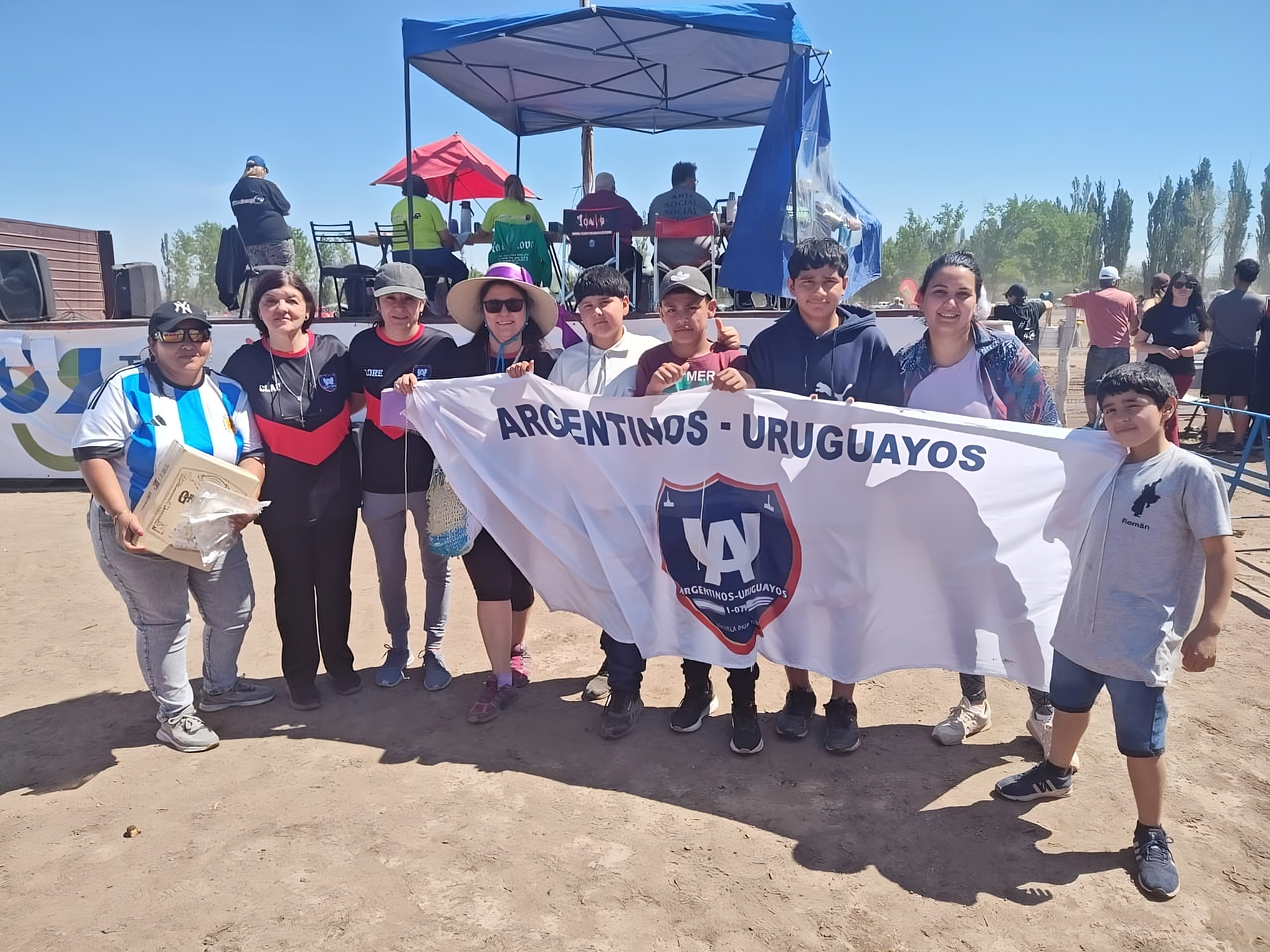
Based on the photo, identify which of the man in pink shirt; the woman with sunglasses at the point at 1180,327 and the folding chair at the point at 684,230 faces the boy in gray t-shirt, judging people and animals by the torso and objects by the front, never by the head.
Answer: the woman with sunglasses

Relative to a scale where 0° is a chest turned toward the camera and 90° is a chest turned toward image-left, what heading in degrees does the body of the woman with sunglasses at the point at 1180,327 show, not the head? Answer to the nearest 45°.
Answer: approximately 0°

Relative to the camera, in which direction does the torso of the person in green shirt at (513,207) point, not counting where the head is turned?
away from the camera

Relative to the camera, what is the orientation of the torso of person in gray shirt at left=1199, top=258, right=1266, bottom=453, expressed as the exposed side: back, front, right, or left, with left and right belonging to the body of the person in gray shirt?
back

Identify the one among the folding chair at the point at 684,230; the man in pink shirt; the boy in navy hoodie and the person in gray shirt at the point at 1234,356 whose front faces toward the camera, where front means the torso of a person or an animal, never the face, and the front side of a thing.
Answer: the boy in navy hoodie

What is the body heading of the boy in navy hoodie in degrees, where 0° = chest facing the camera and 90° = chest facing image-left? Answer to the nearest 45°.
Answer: approximately 0°

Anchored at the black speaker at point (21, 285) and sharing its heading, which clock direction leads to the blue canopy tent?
The blue canopy tent is roughly at 9 o'clock from the black speaker.

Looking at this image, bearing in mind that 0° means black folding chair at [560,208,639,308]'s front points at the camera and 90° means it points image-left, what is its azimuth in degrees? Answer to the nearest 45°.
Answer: approximately 180°

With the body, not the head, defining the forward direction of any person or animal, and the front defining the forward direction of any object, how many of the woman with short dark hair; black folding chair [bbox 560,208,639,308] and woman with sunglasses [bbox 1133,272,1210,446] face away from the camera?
1

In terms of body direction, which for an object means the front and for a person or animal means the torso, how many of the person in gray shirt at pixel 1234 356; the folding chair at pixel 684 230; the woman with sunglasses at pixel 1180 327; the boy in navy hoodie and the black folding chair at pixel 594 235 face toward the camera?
2

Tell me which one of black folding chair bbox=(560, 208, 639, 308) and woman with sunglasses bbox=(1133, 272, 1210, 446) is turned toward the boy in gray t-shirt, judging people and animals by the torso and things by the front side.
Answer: the woman with sunglasses

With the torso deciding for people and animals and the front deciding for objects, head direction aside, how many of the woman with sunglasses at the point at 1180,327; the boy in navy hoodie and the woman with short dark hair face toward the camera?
3

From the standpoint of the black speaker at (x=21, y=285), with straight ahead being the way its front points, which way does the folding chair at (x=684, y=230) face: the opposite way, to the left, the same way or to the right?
the opposite way

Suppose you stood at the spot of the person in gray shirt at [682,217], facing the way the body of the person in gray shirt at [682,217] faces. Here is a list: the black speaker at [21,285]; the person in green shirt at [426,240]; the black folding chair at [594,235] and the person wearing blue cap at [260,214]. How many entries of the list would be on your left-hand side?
4

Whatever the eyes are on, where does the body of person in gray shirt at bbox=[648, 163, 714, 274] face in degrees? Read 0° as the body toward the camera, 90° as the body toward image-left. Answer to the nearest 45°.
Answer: approximately 180°

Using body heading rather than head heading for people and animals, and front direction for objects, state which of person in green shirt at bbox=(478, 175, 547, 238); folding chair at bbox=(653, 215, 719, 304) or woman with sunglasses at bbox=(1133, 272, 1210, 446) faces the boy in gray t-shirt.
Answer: the woman with sunglasses
